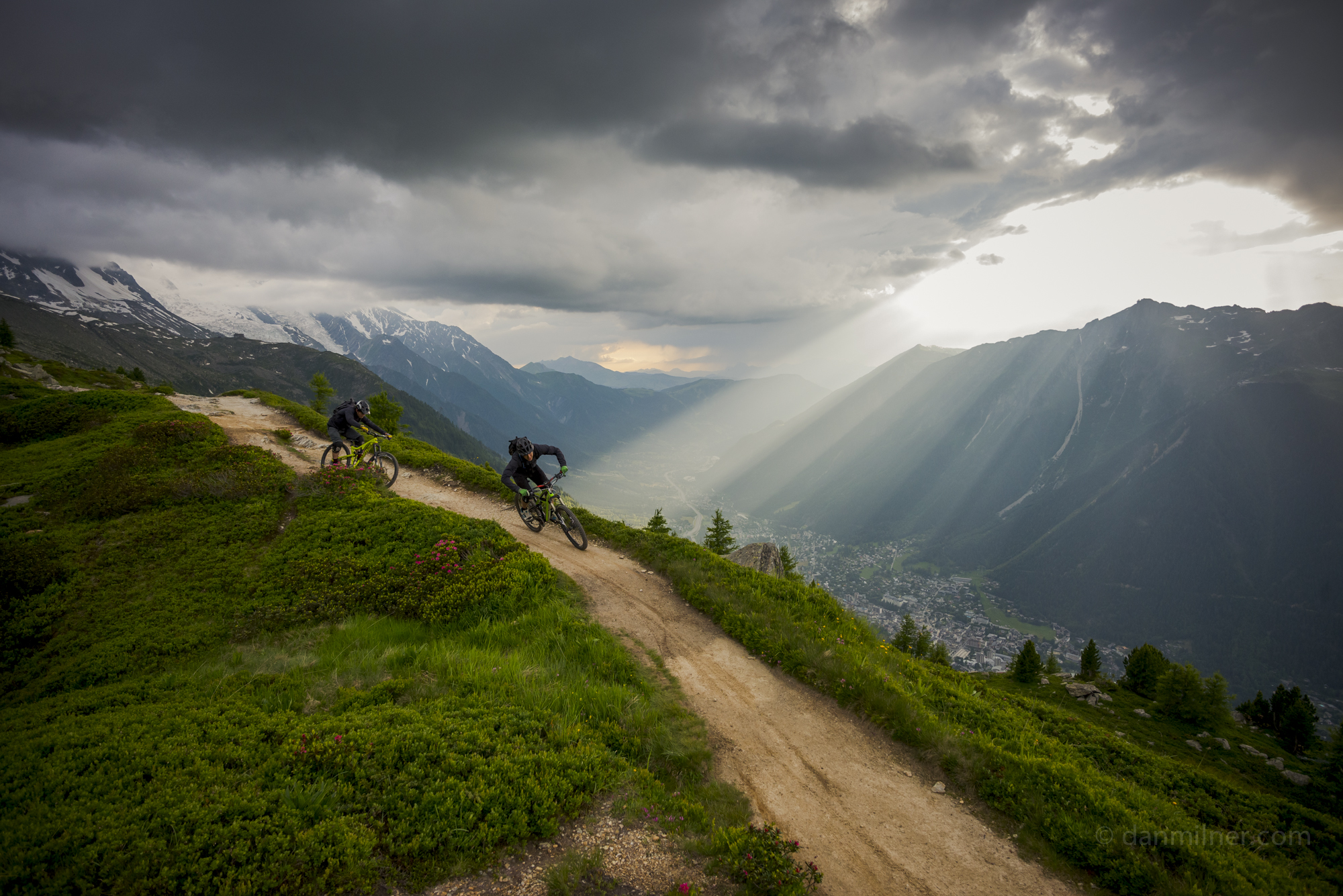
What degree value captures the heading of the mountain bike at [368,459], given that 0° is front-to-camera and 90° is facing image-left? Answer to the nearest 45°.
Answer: approximately 315°

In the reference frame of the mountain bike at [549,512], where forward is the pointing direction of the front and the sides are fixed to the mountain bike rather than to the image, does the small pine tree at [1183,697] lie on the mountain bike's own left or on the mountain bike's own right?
on the mountain bike's own left

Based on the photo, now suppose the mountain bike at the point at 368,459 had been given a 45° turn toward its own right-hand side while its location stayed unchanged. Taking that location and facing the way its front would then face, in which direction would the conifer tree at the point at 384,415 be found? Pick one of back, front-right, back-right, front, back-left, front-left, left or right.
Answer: back

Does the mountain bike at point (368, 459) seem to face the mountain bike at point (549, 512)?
yes

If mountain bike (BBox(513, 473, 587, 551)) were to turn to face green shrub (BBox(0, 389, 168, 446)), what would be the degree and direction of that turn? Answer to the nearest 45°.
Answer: approximately 180°

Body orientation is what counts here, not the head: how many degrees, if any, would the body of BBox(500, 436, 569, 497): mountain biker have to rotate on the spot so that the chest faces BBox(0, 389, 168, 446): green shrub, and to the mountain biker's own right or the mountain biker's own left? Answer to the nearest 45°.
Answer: approximately 180°

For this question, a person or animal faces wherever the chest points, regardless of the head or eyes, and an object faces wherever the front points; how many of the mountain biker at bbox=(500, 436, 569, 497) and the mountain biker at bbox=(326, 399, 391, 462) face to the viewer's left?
0

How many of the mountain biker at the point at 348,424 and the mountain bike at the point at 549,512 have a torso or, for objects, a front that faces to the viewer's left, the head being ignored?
0

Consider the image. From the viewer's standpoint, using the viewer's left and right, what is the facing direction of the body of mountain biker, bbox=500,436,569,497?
facing the viewer and to the right of the viewer
